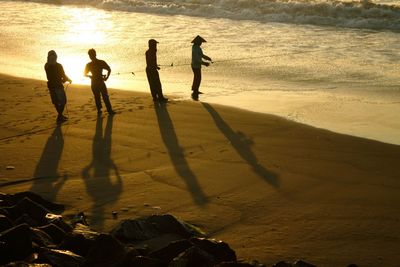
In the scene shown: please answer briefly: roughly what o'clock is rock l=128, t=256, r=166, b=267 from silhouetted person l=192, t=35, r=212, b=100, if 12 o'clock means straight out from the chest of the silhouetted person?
The rock is roughly at 3 o'clock from the silhouetted person.

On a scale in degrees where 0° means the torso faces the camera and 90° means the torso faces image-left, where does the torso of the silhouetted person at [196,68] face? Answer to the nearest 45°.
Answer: approximately 270°

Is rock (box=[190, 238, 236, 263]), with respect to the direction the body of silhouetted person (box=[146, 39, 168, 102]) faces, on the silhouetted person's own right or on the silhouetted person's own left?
on the silhouetted person's own right

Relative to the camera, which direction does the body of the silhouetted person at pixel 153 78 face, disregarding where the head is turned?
to the viewer's right

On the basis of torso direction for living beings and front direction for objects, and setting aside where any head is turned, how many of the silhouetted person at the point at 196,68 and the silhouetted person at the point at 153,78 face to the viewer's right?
2

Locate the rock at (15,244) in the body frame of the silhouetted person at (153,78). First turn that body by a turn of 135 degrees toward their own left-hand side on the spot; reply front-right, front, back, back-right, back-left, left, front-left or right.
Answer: back-left
